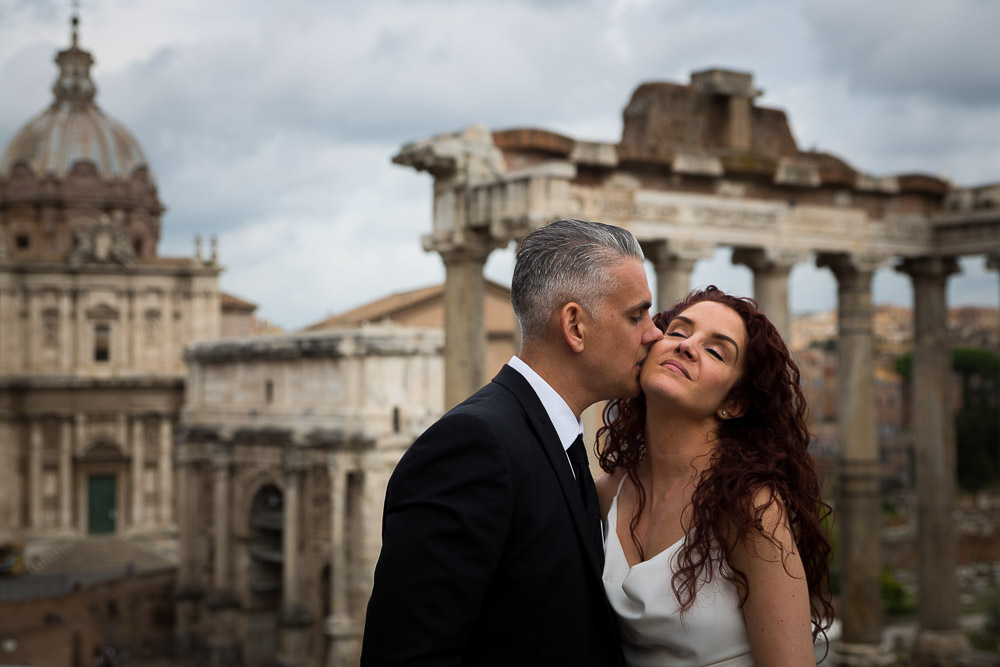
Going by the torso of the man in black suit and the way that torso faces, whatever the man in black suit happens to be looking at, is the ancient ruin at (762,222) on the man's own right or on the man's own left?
on the man's own left

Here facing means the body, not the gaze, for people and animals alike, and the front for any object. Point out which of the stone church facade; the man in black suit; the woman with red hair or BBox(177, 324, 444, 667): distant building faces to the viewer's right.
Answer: the man in black suit

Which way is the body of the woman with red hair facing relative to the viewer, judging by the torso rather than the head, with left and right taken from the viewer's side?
facing the viewer and to the left of the viewer

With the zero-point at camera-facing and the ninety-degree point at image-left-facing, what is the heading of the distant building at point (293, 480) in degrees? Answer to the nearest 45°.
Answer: approximately 45°

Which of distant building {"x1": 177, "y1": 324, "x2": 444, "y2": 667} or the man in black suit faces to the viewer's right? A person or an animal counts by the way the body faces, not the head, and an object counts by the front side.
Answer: the man in black suit

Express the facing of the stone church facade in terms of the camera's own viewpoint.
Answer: facing the viewer

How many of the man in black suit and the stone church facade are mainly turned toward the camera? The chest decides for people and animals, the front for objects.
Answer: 1

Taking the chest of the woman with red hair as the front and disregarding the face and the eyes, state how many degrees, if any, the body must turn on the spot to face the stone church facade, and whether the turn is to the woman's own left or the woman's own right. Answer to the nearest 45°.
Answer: approximately 90° to the woman's own right

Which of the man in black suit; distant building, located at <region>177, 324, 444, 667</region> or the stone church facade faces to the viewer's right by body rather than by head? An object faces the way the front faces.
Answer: the man in black suit

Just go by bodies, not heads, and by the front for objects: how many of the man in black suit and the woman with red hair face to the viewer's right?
1

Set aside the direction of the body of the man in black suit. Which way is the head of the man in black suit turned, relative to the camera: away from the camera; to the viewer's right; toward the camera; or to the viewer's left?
to the viewer's right

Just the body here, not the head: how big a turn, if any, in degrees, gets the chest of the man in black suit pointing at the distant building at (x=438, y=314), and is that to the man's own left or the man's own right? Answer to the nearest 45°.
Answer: approximately 90° to the man's own left

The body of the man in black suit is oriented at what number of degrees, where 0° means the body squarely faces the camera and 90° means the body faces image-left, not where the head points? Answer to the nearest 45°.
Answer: approximately 270°

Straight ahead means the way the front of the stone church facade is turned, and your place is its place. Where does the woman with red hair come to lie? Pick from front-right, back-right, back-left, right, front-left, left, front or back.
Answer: front

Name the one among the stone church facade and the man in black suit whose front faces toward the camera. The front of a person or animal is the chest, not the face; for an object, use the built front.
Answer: the stone church facade

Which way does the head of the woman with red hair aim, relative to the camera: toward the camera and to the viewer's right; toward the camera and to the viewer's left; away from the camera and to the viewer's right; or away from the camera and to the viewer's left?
toward the camera and to the viewer's left
